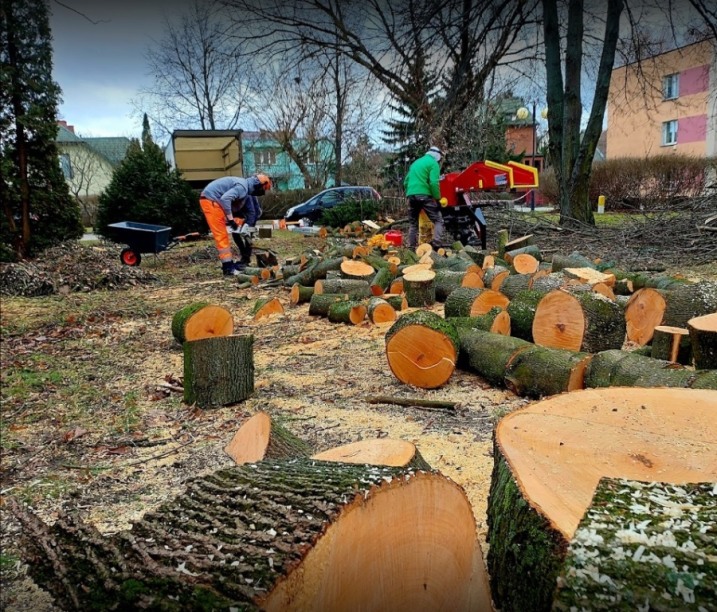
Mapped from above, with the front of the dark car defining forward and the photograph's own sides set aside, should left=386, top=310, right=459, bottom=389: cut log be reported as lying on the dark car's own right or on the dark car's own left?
on the dark car's own left

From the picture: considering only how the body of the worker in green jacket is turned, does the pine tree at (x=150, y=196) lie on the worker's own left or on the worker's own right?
on the worker's own left

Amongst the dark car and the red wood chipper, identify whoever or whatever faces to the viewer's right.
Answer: the red wood chipper

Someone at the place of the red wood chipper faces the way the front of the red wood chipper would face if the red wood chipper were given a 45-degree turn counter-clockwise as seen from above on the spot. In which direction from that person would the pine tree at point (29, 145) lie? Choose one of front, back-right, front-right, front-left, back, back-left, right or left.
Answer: back-left

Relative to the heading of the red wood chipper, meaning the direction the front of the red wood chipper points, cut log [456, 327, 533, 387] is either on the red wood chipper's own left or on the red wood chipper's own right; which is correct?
on the red wood chipper's own right

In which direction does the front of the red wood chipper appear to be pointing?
to the viewer's right

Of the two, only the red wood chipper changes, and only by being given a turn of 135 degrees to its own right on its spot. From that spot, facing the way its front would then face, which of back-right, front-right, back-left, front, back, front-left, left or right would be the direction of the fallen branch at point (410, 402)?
front-left

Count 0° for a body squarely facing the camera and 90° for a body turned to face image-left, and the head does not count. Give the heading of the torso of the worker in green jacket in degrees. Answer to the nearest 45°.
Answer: approximately 225°

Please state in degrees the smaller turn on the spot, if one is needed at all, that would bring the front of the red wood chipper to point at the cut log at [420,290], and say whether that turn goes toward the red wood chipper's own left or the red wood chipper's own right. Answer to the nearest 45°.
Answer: approximately 90° to the red wood chipper's own right

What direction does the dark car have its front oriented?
to the viewer's left
